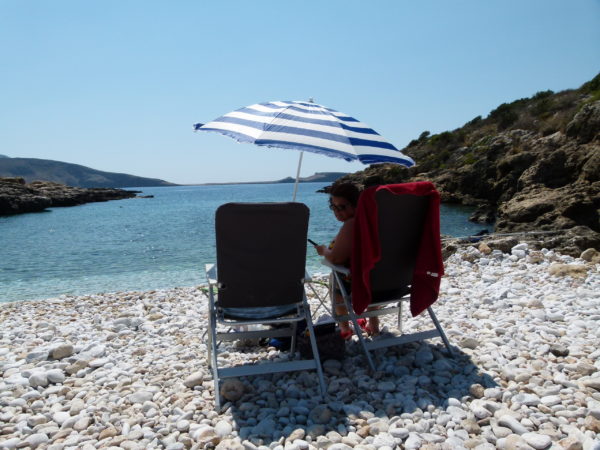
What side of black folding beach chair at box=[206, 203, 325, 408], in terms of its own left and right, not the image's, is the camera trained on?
back

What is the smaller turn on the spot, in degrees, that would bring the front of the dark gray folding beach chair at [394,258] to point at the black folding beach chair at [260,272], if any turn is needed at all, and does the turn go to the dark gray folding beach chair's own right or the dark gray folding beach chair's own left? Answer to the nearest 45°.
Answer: approximately 90° to the dark gray folding beach chair's own left

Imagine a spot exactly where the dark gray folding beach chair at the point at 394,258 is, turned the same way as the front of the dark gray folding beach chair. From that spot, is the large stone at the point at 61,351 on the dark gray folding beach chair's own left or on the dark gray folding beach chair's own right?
on the dark gray folding beach chair's own left

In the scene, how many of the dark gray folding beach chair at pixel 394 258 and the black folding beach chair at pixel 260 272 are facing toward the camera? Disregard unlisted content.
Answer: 0

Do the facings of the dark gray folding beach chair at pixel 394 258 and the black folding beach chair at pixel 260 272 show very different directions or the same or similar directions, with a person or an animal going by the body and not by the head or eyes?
same or similar directions

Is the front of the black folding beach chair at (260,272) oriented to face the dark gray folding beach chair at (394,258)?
no

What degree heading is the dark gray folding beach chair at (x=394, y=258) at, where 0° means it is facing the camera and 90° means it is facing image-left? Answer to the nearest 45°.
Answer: approximately 135°

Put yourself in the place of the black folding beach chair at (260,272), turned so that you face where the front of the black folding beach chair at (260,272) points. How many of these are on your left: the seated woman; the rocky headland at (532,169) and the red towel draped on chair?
0

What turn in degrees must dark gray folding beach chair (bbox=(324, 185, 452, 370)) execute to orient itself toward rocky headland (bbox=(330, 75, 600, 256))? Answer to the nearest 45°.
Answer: approximately 45° to its right

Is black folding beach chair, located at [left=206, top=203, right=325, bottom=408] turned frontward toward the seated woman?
no

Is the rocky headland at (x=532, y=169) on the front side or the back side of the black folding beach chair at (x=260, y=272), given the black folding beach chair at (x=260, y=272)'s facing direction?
on the front side
